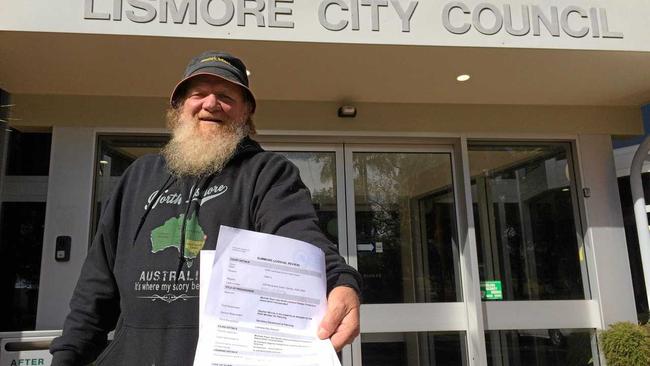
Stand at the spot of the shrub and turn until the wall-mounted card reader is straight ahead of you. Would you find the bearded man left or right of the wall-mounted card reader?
left

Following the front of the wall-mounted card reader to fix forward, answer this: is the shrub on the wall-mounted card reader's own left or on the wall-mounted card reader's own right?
on the wall-mounted card reader's own left

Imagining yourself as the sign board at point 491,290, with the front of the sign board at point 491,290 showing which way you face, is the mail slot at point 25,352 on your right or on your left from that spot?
on your right

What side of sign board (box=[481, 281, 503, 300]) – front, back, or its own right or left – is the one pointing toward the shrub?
left

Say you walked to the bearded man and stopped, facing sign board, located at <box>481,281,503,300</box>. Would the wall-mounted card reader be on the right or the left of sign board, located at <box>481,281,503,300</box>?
left

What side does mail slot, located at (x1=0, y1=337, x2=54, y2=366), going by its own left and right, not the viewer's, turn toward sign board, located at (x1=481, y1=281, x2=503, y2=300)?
left

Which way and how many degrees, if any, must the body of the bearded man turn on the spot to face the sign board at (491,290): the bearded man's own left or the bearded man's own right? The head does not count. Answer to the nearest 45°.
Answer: approximately 135° to the bearded man's own left

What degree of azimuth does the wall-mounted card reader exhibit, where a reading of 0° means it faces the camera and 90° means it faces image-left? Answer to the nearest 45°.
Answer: approximately 0°

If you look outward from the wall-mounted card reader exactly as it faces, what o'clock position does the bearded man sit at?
The bearded man is roughly at 12 o'clock from the wall-mounted card reader.

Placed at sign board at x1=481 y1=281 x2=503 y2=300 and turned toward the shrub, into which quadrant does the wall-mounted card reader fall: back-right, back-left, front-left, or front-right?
back-right

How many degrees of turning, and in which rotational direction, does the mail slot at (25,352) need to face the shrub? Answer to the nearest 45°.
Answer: approximately 90° to its left
